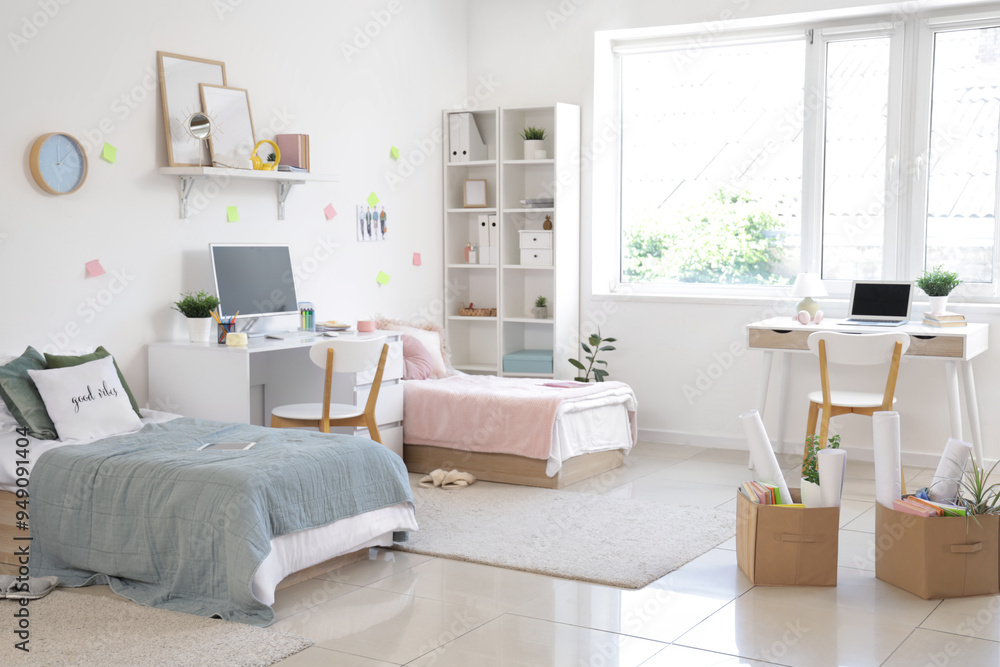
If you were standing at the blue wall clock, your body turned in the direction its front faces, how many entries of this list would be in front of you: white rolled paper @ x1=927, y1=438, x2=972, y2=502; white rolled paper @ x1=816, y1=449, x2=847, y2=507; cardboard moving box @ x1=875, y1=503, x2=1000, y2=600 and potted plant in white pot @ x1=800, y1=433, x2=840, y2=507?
4

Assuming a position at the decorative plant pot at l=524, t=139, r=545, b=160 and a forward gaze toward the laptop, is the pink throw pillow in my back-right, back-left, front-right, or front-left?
back-right

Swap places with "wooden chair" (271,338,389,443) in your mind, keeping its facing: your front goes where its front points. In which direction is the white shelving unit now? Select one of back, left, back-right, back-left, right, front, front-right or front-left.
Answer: right

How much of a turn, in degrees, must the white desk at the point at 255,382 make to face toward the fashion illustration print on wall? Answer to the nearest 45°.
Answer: approximately 90° to its left

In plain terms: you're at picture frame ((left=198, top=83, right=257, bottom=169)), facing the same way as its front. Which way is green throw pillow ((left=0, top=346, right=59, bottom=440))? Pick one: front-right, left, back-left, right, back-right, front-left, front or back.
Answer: right

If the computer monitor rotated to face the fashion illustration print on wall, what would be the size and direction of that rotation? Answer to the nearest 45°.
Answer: approximately 90° to its left

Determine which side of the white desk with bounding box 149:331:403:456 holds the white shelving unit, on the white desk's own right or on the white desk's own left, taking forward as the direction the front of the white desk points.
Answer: on the white desk's own left

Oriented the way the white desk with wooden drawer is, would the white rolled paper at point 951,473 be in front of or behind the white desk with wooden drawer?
in front

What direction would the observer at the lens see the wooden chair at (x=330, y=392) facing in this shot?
facing away from the viewer and to the left of the viewer

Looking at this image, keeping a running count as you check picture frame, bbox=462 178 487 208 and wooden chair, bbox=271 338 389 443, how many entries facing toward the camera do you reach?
1

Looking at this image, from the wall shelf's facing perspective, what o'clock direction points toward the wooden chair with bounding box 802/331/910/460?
The wooden chair is roughly at 11 o'clock from the wall shelf.

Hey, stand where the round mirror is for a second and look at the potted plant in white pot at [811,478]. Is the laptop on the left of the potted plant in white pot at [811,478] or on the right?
left
